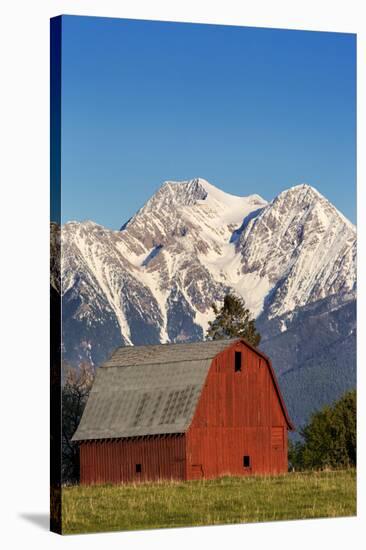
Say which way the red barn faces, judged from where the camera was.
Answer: facing the viewer and to the right of the viewer
